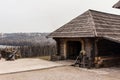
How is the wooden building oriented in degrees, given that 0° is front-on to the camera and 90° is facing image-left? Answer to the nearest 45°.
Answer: approximately 45°
